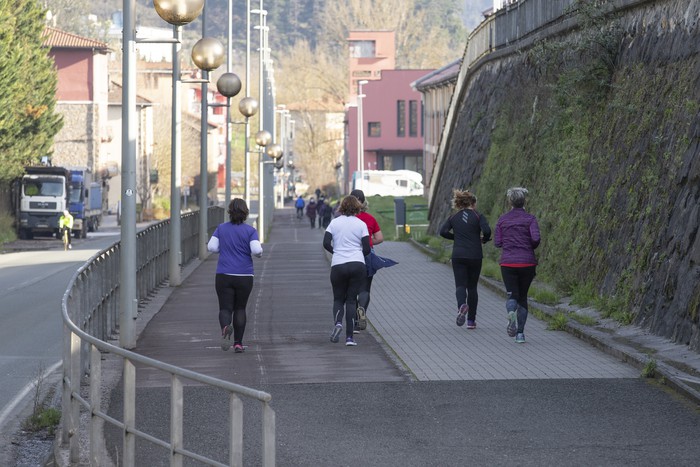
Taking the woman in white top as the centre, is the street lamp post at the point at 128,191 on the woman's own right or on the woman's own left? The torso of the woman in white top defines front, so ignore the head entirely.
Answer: on the woman's own left

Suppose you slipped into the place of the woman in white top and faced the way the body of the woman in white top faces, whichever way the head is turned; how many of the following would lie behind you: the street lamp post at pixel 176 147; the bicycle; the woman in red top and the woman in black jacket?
0

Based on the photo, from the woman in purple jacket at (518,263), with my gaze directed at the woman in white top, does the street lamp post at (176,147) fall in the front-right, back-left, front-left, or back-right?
front-right

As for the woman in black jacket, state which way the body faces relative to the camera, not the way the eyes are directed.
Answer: away from the camera

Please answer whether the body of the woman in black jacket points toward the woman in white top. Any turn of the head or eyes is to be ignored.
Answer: no

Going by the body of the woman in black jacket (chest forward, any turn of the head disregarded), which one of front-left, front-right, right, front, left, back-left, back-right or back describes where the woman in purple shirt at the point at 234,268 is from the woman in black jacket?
back-left

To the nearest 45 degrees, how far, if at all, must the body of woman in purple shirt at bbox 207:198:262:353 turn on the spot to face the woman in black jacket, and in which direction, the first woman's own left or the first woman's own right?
approximately 45° to the first woman's own right

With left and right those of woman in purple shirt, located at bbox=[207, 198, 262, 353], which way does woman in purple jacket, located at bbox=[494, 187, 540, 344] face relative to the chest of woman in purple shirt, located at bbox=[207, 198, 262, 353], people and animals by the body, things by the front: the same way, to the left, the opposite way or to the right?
the same way

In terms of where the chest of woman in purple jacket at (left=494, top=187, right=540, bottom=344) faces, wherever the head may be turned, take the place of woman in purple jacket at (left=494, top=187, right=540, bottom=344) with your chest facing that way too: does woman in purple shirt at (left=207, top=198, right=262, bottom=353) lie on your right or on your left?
on your left

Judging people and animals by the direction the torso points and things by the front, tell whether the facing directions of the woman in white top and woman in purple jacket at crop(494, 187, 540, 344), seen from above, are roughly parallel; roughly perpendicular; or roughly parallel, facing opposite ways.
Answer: roughly parallel

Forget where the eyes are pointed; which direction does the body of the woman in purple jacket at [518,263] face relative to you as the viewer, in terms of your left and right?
facing away from the viewer

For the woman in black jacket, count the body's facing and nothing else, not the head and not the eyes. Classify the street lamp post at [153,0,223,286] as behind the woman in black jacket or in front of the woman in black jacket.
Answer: in front

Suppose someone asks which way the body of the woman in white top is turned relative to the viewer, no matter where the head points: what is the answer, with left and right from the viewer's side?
facing away from the viewer

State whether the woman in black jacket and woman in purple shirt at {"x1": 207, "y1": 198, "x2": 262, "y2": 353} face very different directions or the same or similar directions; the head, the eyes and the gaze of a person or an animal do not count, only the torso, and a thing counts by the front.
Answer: same or similar directions

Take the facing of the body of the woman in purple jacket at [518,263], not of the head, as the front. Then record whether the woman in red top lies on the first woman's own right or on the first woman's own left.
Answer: on the first woman's own left

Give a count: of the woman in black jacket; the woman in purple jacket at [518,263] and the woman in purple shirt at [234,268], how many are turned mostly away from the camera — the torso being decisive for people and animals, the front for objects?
3

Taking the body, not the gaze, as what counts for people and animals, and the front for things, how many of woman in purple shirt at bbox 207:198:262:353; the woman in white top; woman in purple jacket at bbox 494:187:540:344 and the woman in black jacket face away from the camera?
4

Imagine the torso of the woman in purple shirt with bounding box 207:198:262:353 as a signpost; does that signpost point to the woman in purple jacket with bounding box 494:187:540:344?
no

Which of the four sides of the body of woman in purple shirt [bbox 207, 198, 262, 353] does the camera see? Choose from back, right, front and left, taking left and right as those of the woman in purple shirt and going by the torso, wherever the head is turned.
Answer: back

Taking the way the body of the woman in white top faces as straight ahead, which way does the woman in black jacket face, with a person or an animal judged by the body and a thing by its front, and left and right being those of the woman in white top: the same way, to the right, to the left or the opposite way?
the same way

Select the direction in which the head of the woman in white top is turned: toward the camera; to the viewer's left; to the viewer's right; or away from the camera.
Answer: away from the camera
